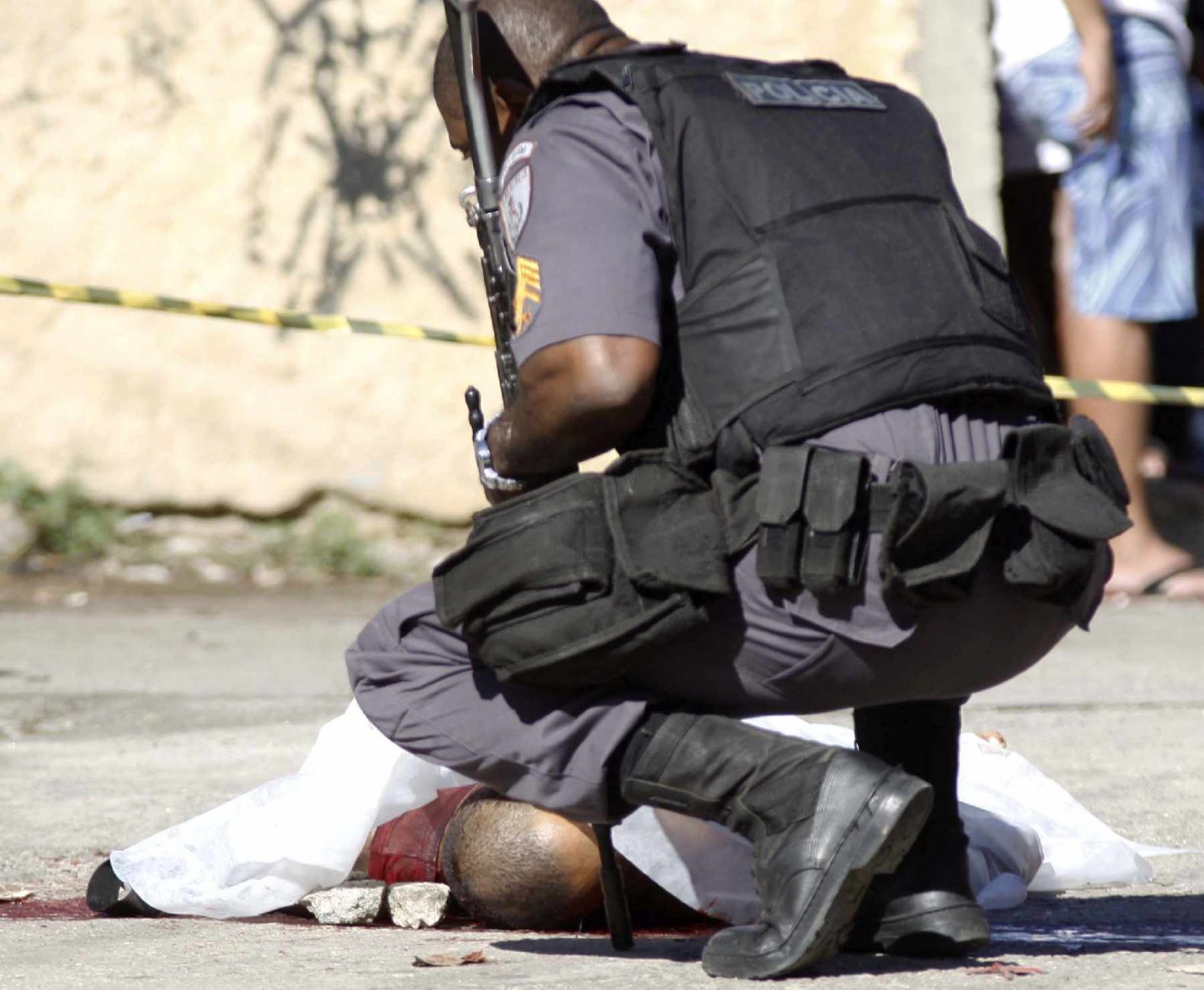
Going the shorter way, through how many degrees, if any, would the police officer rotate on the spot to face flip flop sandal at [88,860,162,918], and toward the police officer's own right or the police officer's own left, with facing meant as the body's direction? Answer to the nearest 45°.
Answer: approximately 45° to the police officer's own left

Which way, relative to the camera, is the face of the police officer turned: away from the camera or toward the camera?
away from the camera

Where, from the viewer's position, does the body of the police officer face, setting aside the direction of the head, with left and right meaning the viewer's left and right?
facing away from the viewer and to the left of the viewer
